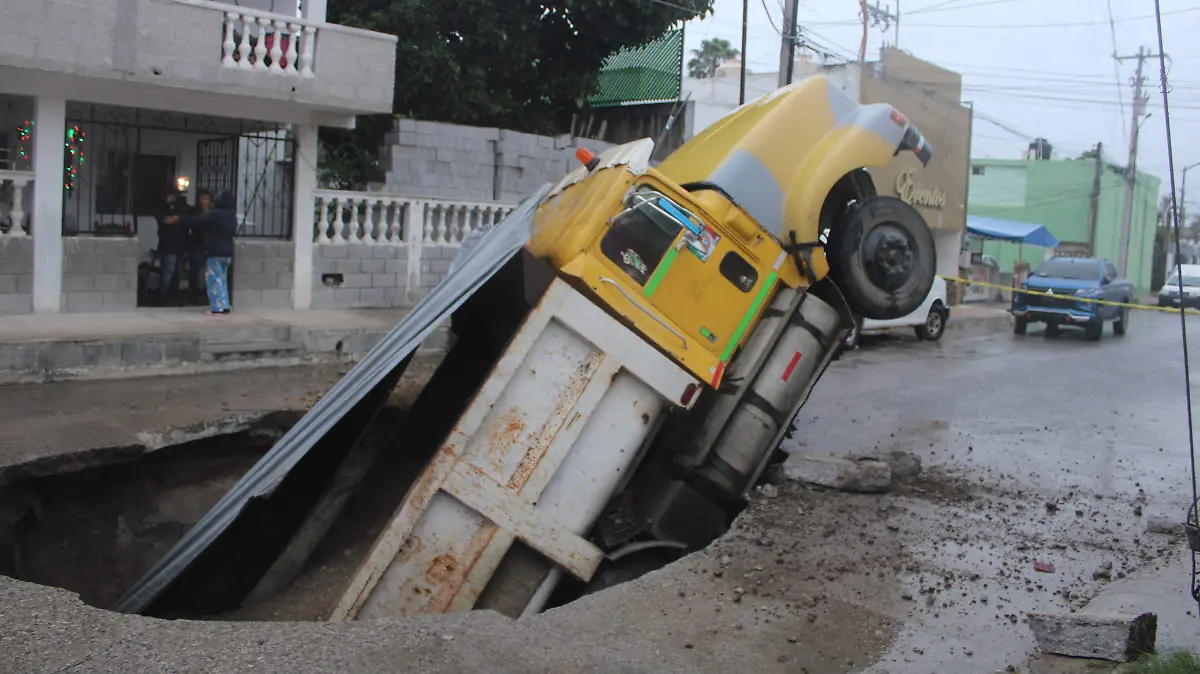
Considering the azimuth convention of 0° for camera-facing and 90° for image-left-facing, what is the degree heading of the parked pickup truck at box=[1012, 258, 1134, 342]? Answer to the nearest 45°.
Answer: approximately 45°

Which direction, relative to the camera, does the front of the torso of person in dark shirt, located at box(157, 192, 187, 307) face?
toward the camera

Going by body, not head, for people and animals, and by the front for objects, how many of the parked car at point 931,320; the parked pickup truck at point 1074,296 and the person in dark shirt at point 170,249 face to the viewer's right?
1

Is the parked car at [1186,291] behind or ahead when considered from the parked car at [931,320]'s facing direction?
behind
